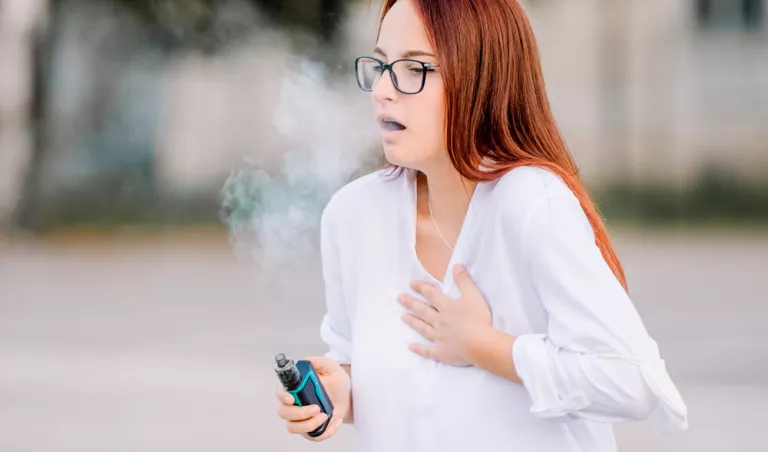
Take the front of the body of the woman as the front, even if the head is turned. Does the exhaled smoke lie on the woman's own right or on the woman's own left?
on the woman's own right

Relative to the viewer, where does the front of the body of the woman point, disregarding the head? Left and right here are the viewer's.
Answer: facing the viewer and to the left of the viewer
